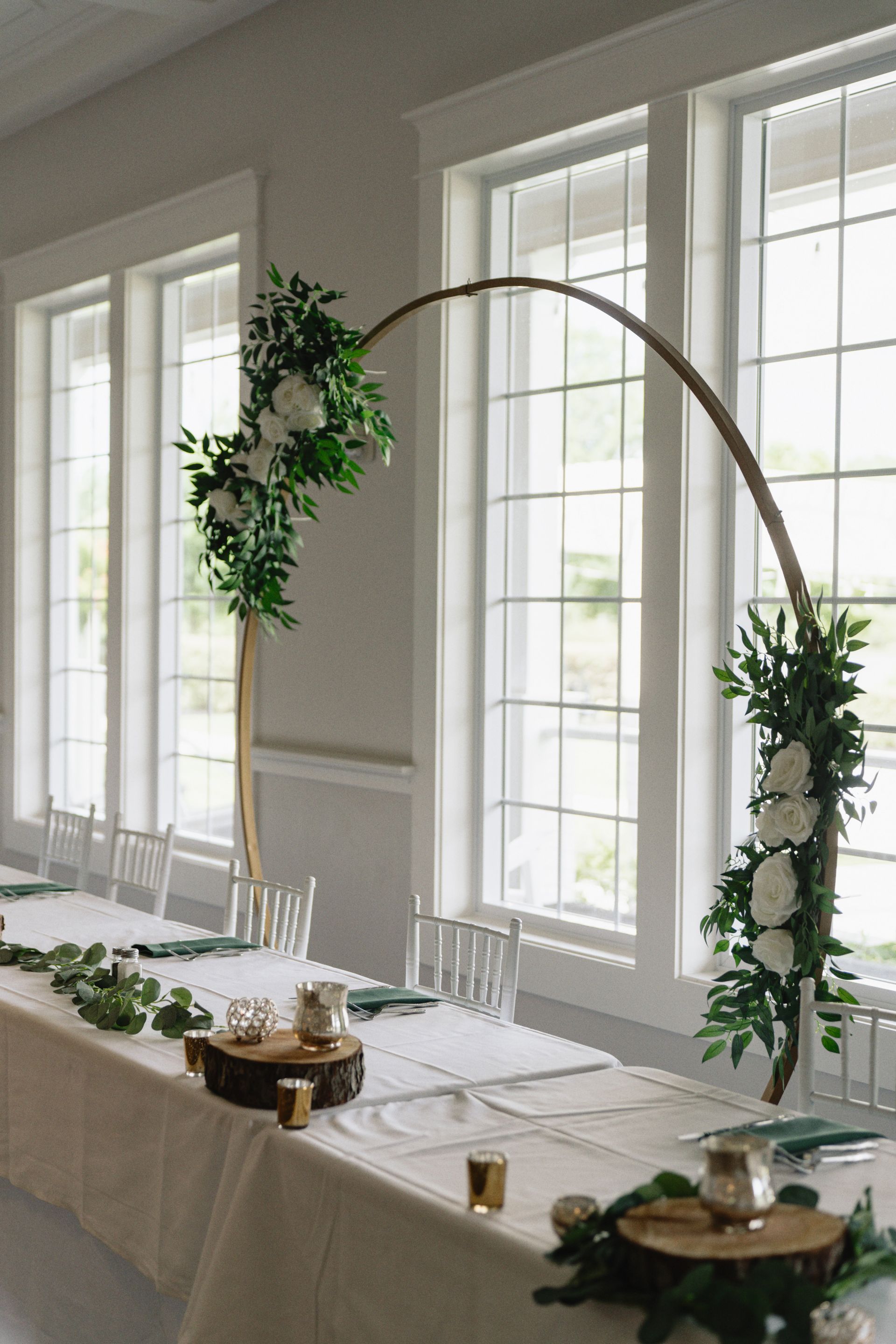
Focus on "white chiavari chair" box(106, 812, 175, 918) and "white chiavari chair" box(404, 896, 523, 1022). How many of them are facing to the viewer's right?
0

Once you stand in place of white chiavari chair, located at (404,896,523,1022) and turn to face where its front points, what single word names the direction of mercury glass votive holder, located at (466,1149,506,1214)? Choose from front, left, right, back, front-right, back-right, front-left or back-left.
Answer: front-left

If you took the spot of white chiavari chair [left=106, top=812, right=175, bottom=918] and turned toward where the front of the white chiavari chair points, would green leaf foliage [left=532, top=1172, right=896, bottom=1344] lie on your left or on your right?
on your left

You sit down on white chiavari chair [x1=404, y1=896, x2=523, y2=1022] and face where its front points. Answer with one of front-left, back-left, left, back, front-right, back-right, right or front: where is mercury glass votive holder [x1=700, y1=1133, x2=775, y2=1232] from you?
front-left

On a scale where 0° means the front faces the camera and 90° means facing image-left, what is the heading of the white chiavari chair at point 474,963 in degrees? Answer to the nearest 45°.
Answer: approximately 45°

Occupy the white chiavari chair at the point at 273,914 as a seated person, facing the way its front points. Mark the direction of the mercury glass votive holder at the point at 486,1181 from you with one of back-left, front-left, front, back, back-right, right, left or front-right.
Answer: front-left

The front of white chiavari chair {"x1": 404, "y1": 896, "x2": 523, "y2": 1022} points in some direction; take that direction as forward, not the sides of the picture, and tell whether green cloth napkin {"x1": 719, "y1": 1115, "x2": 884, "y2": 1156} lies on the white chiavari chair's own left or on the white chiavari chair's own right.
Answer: on the white chiavari chair's own left

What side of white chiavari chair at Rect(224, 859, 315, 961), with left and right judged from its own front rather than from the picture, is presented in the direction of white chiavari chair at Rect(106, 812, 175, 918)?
right

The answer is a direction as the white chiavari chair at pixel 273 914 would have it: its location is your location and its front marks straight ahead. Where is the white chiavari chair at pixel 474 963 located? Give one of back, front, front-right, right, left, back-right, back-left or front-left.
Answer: left

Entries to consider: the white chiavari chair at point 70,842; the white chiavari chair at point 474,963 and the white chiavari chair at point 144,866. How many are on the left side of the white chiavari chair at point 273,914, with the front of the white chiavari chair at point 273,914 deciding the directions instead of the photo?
1

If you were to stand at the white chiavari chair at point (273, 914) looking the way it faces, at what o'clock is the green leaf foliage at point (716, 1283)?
The green leaf foliage is roughly at 10 o'clock from the white chiavari chair.

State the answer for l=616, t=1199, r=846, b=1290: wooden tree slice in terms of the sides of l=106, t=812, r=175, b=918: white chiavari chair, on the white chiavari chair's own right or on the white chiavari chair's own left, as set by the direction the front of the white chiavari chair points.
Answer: on the white chiavari chair's own left
